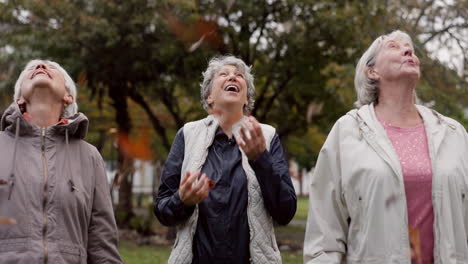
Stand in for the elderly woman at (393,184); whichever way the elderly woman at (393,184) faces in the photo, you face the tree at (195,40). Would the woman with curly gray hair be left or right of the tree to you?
left

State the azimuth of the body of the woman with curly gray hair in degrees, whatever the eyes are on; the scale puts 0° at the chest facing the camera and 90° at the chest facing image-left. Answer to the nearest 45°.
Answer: approximately 0°

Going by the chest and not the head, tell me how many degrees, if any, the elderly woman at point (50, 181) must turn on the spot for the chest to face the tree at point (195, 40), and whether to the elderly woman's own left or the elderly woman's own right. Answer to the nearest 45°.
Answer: approximately 180°

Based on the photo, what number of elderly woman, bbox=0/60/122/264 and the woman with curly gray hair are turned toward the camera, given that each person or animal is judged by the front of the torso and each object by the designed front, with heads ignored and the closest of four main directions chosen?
2

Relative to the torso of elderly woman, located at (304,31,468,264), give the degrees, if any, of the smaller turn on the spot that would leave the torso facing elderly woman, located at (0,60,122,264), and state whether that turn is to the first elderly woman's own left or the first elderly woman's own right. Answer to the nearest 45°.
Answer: approximately 135° to the first elderly woman's own right
